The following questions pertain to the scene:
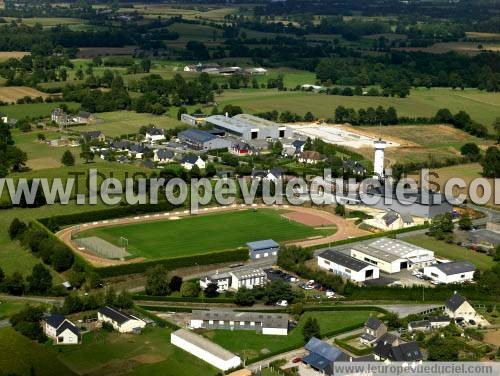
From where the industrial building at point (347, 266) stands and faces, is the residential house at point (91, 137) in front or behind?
behind

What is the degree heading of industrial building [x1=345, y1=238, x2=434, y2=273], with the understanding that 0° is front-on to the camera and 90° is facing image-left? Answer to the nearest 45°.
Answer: approximately 315°

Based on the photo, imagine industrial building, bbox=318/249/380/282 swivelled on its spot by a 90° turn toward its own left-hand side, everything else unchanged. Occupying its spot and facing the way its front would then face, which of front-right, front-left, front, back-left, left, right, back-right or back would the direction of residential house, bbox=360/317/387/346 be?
back-right

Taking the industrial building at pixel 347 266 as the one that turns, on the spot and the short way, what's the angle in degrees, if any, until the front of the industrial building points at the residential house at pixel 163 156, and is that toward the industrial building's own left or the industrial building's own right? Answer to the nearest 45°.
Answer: approximately 180°

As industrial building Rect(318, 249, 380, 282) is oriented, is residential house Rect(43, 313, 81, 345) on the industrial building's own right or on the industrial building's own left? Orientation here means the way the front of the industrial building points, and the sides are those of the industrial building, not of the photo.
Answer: on the industrial building's own right

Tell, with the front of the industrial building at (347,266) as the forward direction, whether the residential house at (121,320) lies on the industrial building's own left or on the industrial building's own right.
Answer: on the industrial building's own right

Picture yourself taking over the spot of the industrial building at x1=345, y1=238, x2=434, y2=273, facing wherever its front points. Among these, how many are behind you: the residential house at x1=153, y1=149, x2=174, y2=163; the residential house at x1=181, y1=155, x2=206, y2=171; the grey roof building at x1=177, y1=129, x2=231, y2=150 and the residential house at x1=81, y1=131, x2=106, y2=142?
4

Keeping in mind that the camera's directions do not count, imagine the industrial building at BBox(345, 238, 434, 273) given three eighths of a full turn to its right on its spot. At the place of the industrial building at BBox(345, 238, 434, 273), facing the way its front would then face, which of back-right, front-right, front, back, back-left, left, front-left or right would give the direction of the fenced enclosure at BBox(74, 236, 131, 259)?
front

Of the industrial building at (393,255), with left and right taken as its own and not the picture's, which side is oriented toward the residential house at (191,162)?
back
